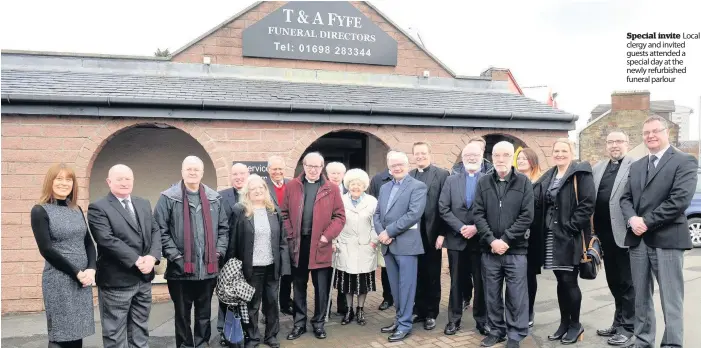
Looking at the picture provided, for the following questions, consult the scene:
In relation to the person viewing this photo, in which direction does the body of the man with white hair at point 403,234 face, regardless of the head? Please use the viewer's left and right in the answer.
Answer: facing the viewer and to the left of the viewer

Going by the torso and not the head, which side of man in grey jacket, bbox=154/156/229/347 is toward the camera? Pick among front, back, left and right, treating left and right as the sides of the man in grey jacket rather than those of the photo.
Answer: front

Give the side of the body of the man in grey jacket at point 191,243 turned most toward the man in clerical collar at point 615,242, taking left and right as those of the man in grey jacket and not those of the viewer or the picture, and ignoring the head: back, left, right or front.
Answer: left

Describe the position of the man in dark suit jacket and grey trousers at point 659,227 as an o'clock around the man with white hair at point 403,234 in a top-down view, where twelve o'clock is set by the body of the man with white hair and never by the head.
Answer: The man in dark suit jacket and grey trousers is roughly at 8 o'clock from the man with white hair.

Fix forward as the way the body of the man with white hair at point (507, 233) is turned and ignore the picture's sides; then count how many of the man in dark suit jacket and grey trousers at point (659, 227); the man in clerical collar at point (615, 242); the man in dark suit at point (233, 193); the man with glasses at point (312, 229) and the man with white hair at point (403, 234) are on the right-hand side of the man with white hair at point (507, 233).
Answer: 3

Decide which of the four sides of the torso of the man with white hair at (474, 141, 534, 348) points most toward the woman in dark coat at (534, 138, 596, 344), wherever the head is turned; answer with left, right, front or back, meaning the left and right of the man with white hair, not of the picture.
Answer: left

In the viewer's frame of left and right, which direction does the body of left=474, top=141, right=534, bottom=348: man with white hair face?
facing the viewer
